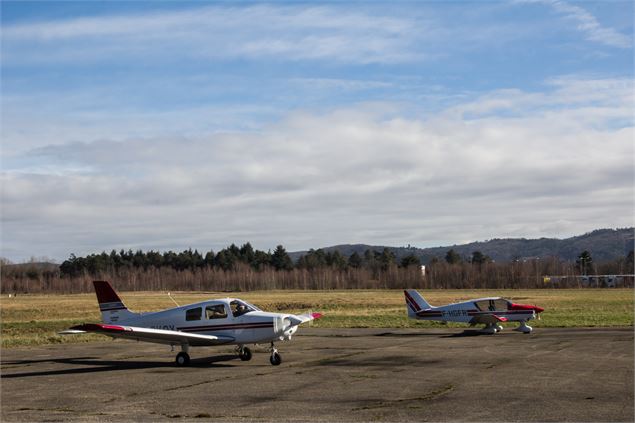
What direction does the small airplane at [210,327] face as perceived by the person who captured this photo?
facing the viewer and to the right of the viewer

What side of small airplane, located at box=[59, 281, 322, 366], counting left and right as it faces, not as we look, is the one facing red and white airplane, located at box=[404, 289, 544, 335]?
left

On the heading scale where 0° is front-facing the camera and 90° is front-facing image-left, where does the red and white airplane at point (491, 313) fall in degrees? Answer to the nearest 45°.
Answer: approximately 270°

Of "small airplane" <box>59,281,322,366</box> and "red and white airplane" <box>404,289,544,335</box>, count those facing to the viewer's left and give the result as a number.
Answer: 0

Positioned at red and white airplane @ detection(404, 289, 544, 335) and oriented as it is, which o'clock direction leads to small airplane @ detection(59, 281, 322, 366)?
The small airplane is roughly at 4 o'clock from the red and white airplane.
